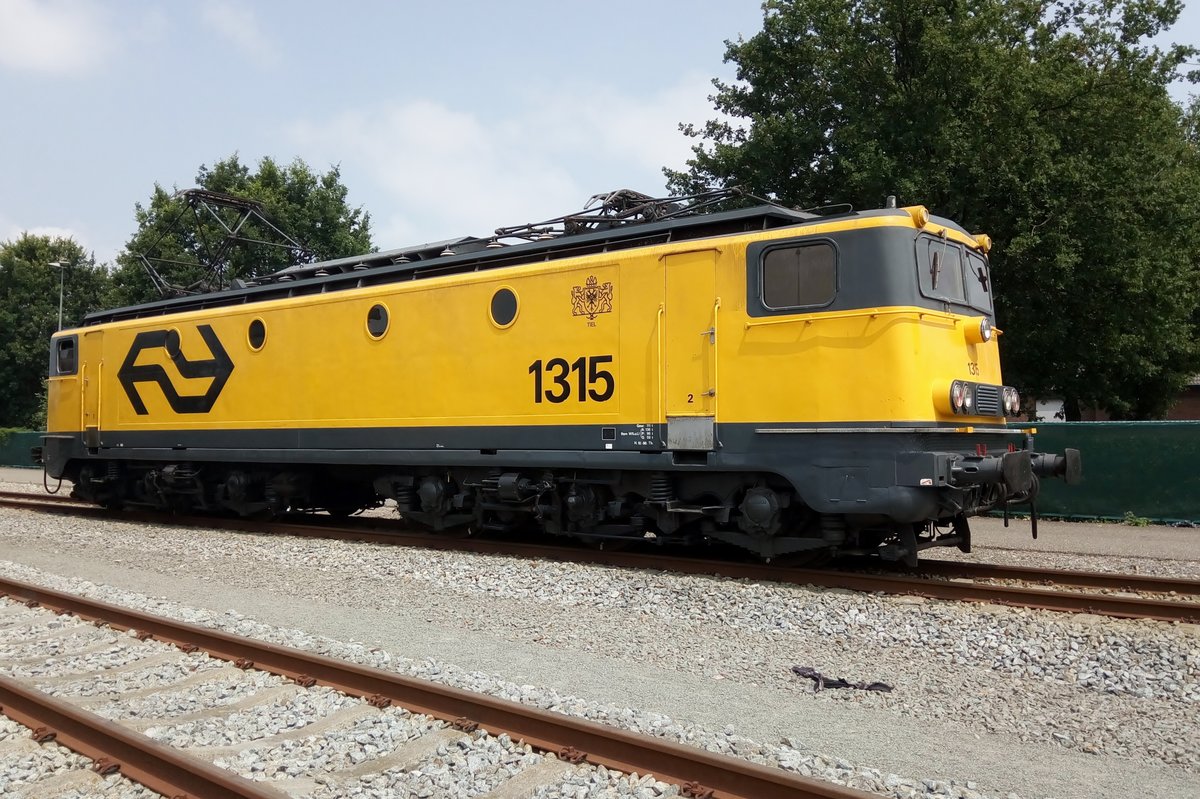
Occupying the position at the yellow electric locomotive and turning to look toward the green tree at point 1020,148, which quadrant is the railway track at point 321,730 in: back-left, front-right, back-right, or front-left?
back-right

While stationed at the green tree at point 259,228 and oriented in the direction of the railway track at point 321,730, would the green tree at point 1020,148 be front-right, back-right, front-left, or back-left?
front-left

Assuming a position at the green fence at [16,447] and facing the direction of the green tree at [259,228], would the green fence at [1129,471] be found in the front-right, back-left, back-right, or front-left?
front-right
